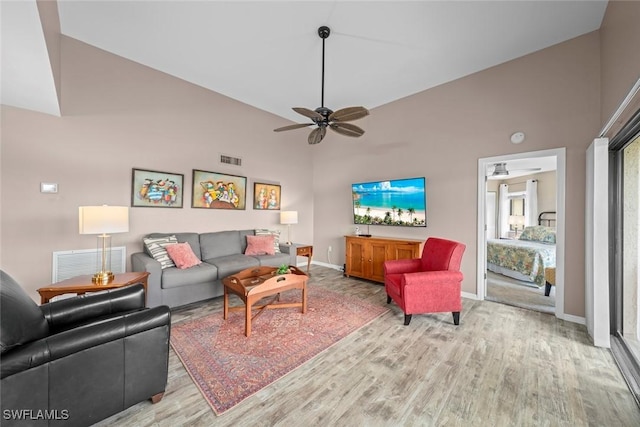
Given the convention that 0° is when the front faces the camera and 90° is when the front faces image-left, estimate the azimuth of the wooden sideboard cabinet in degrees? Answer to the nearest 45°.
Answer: approximately 45°

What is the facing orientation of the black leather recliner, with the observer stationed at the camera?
facing away from the viewer and to the right of the viewer

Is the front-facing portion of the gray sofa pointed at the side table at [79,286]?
no

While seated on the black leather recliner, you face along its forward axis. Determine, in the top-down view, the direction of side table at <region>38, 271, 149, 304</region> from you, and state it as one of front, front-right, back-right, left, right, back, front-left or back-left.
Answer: front-left

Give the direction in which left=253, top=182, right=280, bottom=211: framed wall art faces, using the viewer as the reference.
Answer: facing the viewer and to the right of the viewer

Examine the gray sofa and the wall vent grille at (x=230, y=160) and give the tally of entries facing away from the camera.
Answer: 0

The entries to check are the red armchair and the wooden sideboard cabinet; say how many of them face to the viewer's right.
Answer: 0

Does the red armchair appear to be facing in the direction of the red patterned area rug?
yes

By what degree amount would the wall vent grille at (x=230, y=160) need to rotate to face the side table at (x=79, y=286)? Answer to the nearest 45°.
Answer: approximately 90° to its right

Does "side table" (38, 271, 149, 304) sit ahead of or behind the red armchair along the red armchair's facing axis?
ahead

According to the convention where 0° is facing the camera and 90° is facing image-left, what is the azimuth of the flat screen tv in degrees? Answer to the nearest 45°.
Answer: approximately 45°

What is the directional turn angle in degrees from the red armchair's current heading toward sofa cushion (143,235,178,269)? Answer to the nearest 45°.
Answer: approximately 45° to its right

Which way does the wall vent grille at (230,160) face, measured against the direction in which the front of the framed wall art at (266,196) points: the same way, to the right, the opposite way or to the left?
the same way

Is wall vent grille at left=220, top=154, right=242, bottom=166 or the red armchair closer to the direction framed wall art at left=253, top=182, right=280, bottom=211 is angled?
the red armchair
